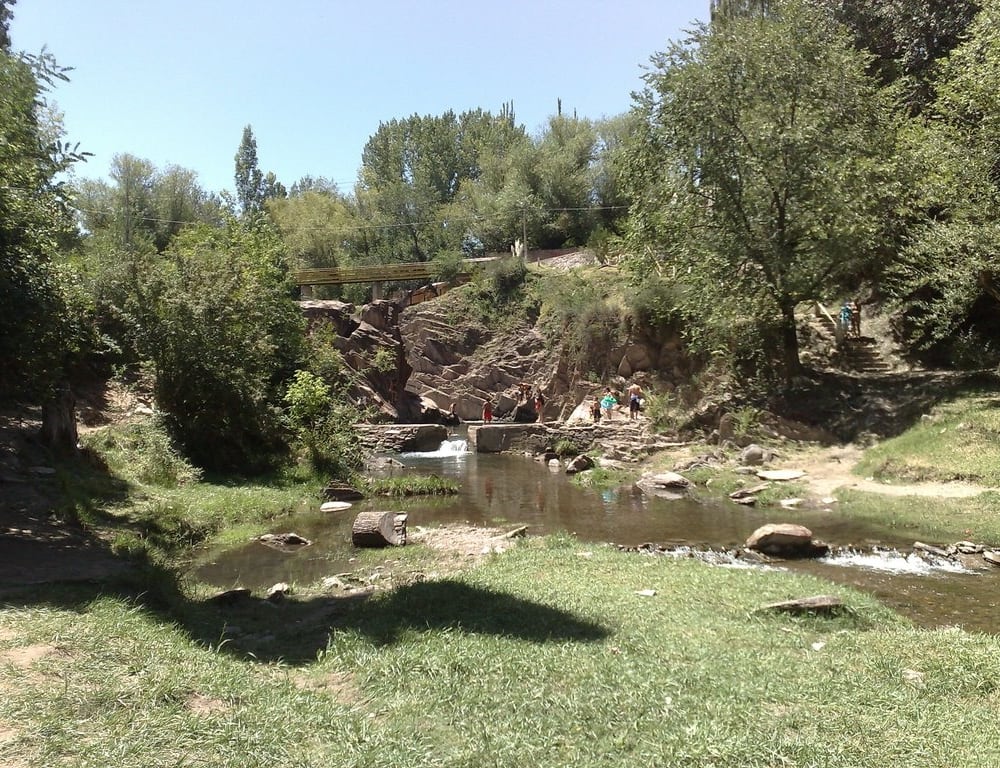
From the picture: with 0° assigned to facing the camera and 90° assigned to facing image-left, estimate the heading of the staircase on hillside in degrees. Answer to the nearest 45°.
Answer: approximately 0°

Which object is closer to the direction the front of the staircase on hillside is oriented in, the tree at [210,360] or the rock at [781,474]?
the rock

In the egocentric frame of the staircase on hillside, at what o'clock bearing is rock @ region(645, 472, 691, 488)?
The rock is roughly at 1 o'clock from the staircase on hillside.

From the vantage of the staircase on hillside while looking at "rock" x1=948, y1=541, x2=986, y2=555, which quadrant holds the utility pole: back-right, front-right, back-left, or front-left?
back-right

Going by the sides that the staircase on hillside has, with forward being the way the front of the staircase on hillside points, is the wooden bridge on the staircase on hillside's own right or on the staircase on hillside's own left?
on the staircase on hillside's own right

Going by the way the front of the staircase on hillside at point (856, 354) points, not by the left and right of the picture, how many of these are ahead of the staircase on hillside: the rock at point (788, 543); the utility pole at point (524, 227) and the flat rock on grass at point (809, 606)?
2

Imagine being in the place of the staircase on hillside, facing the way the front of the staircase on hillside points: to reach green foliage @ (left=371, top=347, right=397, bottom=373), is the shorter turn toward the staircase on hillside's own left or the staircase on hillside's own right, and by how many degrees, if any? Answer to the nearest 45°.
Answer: approximately 90° to the staircase on hillside's own right

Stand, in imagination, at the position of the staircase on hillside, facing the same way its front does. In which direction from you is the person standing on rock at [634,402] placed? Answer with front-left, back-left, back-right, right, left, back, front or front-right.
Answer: right

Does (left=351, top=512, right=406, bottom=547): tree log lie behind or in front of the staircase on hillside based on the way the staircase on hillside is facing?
in front

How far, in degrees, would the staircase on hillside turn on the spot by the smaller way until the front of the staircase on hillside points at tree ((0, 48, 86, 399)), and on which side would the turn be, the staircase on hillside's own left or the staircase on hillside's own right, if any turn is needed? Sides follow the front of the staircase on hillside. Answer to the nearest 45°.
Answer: approximately 45° to the staircase on hillside's own right

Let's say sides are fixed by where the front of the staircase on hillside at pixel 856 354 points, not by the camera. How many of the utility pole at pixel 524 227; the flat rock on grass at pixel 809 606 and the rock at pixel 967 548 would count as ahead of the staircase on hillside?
2

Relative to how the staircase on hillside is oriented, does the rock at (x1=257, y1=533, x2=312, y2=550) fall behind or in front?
in front

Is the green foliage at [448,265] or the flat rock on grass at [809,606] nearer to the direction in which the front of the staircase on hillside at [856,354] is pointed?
the flat rock on grass

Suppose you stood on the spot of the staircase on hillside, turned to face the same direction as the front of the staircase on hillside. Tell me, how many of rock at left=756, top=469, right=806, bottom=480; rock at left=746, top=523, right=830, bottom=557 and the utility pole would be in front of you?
2

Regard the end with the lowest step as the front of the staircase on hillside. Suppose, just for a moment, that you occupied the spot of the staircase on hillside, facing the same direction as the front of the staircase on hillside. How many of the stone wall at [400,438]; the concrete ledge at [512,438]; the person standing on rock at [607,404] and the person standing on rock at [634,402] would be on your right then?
4
